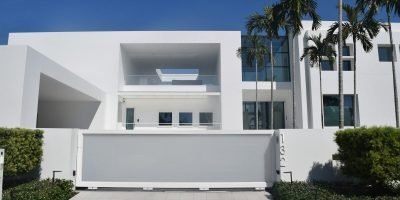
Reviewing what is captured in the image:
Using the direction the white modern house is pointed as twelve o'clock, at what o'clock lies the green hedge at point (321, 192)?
The green hedge is roughly at 11 o'clock from the white modern house.

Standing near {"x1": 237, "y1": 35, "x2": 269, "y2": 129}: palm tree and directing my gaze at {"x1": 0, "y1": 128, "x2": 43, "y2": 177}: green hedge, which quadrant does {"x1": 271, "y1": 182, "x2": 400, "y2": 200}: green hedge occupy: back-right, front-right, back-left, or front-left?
front-left

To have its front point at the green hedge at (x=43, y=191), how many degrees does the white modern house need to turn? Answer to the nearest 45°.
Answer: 0° — it already faces it

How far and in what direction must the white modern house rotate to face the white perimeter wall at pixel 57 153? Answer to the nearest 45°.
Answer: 0° — it already faces it

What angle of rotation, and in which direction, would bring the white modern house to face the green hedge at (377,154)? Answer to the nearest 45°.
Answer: approximately 45° to its left

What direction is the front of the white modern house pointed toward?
toward the camera

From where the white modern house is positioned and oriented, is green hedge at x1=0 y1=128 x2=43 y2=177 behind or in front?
in front

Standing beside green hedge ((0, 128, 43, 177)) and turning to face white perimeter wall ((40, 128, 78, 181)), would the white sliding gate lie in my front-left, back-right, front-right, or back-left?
front-right

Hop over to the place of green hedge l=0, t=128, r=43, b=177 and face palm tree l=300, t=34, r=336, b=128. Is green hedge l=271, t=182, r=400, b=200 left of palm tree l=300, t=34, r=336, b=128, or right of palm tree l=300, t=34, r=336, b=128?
right
